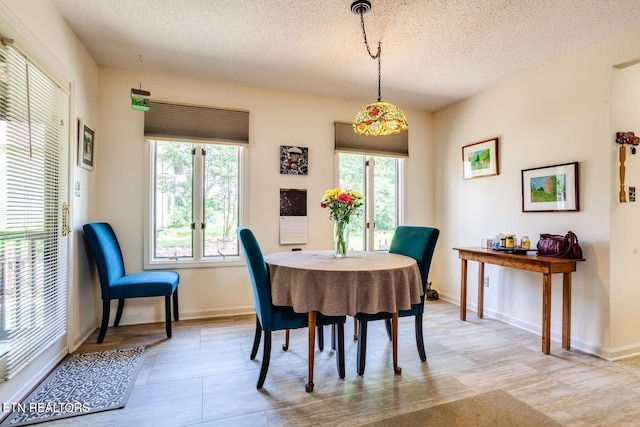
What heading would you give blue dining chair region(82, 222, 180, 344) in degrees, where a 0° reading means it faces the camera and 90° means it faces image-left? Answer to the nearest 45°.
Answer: approximately 270°

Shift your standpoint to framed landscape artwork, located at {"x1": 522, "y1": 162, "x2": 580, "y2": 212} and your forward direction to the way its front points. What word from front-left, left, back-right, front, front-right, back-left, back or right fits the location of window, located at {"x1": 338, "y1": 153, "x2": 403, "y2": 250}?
front-right

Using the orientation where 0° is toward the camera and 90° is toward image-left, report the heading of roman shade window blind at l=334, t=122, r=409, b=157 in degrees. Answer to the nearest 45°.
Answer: approximately 315°

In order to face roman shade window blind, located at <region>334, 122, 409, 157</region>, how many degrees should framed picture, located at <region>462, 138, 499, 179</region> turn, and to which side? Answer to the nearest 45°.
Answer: approximately 45° to its right

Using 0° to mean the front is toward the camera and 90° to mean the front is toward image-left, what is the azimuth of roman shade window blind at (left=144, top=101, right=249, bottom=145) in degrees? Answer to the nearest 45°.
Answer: approximately 0°

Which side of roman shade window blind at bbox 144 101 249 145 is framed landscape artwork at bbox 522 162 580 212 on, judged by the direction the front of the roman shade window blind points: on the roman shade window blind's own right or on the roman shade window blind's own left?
on the roman shade window blind's own left

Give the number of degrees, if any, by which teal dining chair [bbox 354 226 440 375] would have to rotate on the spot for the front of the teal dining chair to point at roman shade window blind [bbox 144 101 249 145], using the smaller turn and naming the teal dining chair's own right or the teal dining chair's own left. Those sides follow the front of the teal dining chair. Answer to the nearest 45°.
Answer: approximately 45° to the teal dining chair's own right

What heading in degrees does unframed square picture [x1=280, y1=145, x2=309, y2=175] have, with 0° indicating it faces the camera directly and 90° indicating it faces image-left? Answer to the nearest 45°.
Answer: approximately 0°

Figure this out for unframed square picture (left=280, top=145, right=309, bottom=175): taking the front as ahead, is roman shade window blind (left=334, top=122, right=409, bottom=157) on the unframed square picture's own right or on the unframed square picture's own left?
on the unframed square picture's own left

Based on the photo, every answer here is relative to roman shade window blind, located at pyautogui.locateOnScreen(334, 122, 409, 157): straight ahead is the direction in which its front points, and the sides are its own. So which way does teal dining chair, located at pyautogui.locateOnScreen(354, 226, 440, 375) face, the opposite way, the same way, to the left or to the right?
to the right

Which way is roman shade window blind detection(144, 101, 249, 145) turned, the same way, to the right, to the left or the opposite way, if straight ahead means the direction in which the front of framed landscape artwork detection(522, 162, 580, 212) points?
to the left

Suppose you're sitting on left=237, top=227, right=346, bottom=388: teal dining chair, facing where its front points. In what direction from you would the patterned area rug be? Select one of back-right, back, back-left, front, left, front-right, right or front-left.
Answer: back
